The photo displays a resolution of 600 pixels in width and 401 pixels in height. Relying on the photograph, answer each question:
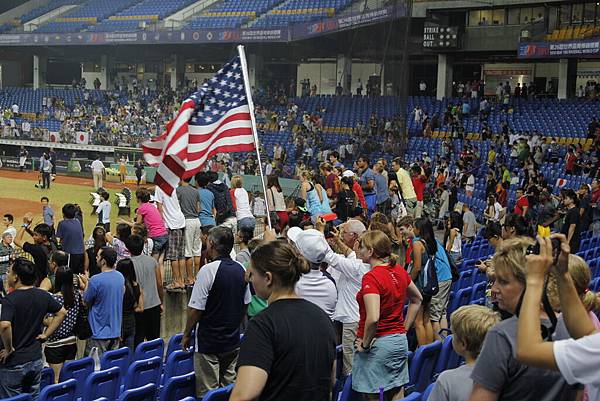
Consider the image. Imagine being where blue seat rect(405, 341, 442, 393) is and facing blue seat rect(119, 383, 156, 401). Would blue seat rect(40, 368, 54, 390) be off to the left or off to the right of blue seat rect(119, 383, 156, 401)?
right

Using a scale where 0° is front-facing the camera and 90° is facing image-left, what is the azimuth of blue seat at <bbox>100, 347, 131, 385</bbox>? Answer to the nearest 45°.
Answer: approximately 135°

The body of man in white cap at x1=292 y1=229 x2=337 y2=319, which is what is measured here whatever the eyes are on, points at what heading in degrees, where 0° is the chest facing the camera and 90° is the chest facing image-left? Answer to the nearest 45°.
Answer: approximately 180°

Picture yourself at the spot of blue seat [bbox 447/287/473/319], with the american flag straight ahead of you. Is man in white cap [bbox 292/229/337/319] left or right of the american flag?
left

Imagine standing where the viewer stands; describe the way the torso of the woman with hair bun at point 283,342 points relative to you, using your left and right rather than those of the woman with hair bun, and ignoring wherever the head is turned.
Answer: facing away from the viewer and to the left of the viewer

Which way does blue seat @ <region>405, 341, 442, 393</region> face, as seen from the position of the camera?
facing away from the viewer and to the left of the viewer

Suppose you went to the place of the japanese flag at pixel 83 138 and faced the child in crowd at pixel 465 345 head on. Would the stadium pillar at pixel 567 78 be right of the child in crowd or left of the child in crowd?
left

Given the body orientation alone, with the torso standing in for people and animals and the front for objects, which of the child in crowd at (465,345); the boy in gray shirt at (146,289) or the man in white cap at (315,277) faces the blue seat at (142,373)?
the child in crowd

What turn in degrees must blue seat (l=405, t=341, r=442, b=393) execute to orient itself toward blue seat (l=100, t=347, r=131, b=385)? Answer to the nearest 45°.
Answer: approximately 45° to its left

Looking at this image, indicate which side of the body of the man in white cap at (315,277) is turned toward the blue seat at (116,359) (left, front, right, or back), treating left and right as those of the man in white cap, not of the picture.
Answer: left

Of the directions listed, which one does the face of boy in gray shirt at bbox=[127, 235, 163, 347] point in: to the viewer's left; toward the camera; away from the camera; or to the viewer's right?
away from the camera

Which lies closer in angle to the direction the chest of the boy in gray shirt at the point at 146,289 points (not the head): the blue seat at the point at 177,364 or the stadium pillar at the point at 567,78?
the stadium pillar

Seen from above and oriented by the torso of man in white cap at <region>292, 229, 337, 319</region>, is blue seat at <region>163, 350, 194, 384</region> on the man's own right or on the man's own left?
on the man's own left

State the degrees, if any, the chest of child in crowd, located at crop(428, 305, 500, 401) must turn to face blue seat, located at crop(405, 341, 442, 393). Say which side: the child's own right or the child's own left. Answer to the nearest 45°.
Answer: approximately 45° to the child's own right

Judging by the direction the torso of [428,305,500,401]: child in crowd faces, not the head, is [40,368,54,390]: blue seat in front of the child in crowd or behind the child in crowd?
in front

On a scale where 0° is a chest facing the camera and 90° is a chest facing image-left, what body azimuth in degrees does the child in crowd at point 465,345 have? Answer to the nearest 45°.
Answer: approximately 135°
